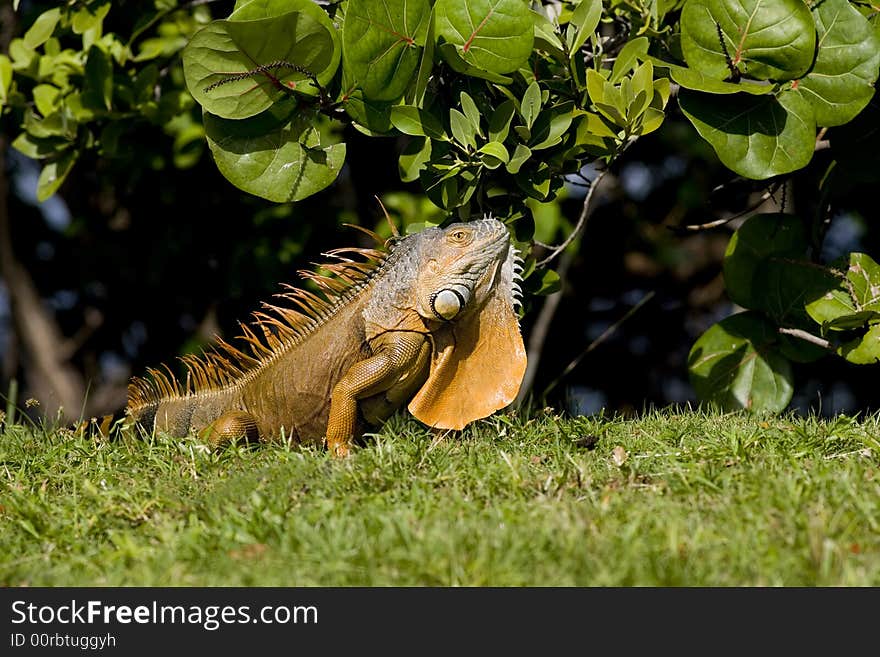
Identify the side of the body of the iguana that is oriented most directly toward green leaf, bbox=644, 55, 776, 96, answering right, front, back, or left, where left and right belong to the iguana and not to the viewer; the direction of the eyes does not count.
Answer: front

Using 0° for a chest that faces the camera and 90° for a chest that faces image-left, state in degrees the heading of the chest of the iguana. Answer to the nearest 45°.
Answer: approximately 270°
